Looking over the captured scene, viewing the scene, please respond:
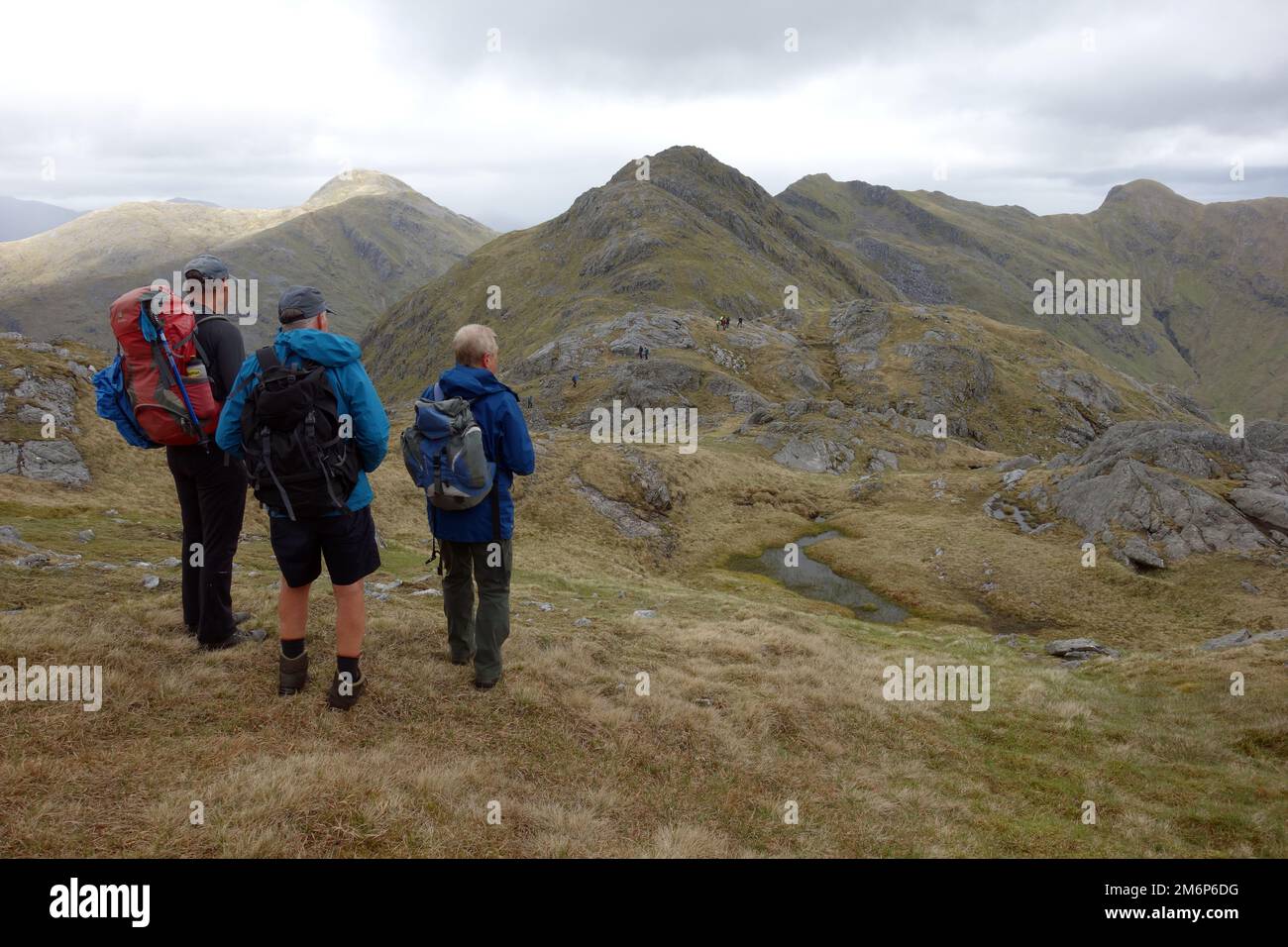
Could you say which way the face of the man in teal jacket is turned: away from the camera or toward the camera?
away from the camera

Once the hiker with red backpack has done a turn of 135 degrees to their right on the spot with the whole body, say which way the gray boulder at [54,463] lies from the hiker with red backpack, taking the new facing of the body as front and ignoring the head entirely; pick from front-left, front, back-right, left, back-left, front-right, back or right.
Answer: back

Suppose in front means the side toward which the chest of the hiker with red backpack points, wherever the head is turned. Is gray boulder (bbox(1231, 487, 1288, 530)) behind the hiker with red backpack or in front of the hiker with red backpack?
in front

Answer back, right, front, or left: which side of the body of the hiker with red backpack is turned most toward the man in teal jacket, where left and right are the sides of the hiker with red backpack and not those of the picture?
right

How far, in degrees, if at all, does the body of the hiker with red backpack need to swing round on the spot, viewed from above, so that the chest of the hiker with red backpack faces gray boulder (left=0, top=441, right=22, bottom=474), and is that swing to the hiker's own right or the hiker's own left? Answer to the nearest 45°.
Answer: approximately 45° to the hiker's own left

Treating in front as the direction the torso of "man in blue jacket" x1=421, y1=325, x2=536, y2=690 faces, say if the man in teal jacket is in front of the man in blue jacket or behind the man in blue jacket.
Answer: behind

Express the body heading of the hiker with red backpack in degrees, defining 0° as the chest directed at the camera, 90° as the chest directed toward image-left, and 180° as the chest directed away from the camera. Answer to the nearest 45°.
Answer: approximately 225°

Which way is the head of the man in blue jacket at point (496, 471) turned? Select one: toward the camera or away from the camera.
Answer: away from the camera

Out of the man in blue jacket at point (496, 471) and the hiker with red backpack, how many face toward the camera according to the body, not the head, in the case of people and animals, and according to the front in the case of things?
0

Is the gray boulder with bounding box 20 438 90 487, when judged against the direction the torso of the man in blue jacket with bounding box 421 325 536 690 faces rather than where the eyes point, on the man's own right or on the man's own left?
on the man's own left

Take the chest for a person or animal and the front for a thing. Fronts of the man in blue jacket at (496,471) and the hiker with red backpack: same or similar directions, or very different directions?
same or similar directions

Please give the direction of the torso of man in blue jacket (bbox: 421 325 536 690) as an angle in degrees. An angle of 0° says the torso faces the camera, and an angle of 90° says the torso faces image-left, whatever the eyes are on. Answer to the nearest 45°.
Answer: approximately 225°
